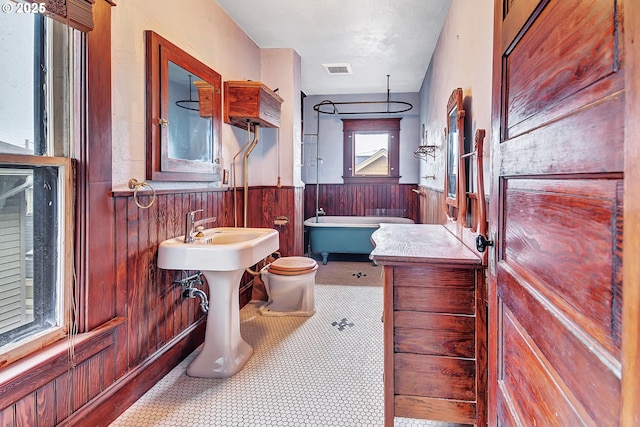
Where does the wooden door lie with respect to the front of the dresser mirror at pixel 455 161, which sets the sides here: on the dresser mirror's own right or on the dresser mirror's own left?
on the dresser mirror's own left

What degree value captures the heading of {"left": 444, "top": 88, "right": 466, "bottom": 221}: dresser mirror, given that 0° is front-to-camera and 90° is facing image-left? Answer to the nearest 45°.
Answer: approximately 90°

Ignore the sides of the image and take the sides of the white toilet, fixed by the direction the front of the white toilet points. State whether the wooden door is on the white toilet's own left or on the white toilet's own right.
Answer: on the white toilet's own right

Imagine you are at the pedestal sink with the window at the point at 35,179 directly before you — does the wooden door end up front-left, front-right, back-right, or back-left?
front-left

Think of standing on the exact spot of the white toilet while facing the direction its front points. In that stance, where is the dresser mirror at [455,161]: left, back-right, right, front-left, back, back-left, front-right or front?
front-right

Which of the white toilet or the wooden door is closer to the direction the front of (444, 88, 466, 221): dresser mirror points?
the white toilet

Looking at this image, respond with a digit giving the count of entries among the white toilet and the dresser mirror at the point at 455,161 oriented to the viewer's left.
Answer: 1

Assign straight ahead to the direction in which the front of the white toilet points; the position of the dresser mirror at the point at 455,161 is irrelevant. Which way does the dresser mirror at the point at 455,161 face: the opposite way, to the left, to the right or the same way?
the opposite way

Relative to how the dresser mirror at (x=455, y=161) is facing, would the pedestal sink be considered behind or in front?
in front

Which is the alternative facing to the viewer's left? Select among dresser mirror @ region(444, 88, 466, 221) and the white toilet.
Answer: the dresser mirror
